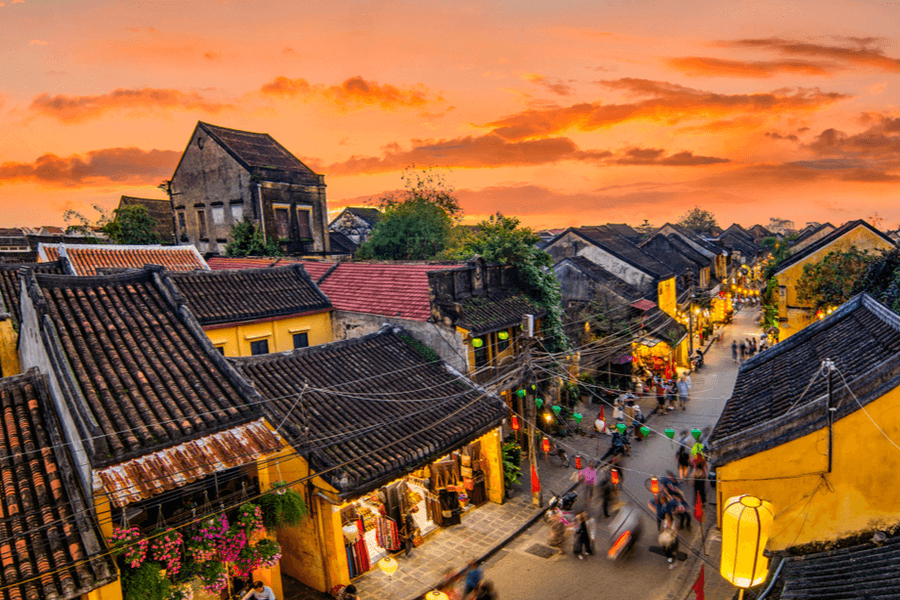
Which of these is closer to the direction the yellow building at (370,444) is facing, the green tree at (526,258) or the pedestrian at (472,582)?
the pedestrian

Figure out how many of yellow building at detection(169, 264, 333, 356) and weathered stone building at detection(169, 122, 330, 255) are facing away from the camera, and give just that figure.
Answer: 0

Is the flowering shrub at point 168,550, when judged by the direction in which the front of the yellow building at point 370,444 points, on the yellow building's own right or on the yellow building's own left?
on the yellow building's own right

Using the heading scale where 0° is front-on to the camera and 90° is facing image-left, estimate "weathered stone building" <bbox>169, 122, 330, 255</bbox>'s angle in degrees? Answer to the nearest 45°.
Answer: approximately 315°

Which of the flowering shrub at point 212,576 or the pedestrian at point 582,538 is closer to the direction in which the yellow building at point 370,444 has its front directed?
the pedestrian

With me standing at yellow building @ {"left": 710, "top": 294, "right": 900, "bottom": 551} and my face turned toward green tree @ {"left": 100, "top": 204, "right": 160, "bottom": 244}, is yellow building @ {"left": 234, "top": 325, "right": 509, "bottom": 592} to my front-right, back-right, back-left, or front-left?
front-left

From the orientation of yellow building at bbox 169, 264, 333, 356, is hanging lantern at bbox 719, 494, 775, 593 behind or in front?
in front

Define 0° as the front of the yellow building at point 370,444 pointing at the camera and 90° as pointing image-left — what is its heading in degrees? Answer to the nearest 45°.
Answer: approximately 315°

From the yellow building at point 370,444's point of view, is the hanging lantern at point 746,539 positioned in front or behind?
in front

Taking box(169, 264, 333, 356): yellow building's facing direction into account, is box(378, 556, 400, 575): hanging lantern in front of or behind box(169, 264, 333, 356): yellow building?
in front

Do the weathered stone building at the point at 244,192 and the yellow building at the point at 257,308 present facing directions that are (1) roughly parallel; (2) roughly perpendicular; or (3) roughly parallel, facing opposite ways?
roughly parallel

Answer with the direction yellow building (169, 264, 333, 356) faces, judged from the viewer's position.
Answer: facing the viewer and to the right of the viewer

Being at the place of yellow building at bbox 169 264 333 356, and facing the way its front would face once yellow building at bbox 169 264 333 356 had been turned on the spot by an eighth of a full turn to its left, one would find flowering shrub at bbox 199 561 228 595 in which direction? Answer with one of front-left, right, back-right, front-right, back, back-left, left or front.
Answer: right
